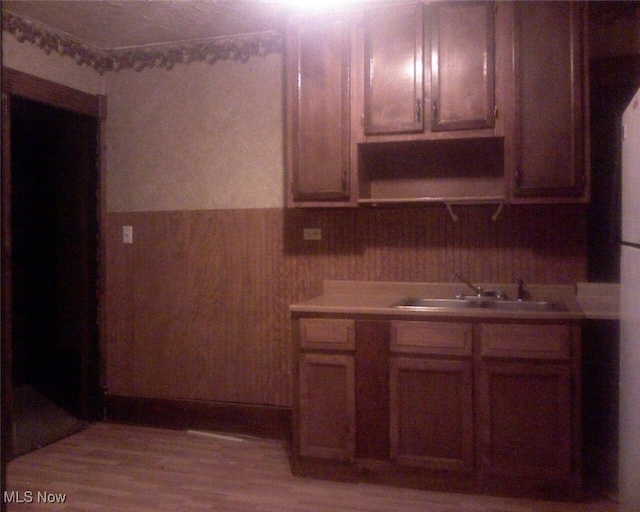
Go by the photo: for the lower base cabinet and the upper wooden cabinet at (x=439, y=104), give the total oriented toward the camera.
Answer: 2

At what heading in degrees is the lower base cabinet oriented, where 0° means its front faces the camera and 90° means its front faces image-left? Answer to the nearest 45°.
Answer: approximately 0°

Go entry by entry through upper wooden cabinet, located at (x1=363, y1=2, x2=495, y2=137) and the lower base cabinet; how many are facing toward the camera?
2
